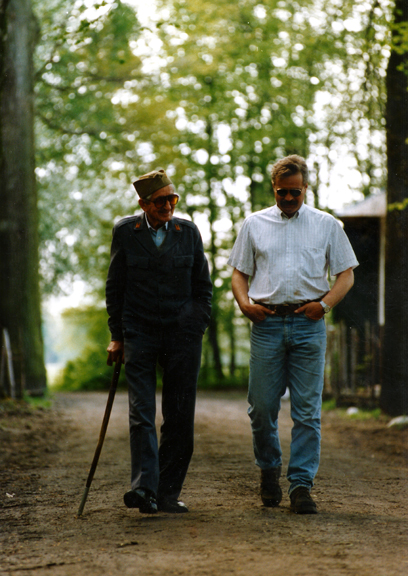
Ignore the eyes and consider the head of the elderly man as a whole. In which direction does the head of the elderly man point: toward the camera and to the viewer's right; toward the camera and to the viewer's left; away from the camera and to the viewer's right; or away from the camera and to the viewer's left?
toward the camera and to the viewer's right

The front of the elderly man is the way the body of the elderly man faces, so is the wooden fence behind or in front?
behind

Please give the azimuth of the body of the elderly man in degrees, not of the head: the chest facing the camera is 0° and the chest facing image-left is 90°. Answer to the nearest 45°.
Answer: approximately 0°
